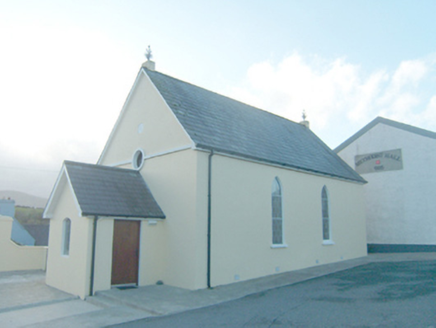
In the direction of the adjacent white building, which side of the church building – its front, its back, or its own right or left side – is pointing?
back

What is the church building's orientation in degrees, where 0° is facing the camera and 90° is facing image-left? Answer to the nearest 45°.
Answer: approximately 45°
